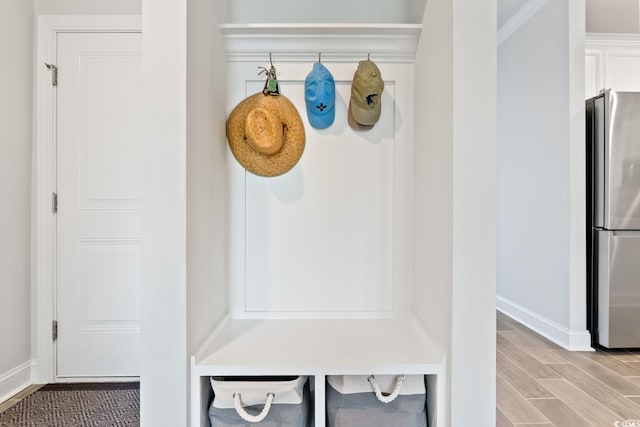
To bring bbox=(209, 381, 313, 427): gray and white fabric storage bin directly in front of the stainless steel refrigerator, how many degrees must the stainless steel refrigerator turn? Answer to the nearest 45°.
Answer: approximately 45° to its right

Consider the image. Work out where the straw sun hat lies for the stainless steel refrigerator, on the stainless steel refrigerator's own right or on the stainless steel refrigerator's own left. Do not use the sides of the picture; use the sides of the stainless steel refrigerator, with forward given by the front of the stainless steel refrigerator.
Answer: on the stainless steel refrigerator's own right

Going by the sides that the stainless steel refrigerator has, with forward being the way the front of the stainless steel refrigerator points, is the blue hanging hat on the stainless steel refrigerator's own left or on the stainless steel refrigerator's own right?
on the stainless steel refrigerator's own right

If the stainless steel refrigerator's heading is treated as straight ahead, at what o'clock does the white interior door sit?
The white interior door is roughly at 3 o'clock from the stainless steel refrigerator.

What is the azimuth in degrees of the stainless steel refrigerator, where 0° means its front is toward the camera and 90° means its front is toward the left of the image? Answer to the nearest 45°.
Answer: approximately 315°

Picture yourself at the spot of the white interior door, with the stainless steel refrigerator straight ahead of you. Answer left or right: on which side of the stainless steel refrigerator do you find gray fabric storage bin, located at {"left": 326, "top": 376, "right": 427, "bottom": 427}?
right
